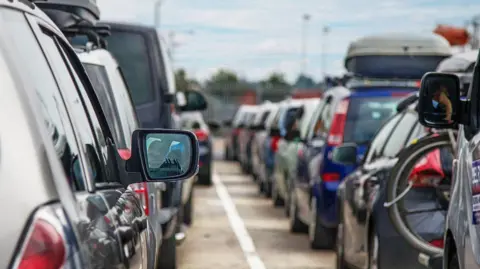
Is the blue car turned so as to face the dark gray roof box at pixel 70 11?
no

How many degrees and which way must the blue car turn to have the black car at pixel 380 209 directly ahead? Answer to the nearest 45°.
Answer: approximately 180°

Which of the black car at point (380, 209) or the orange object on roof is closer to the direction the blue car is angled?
the orange object on roof

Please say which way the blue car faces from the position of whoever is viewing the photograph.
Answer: facing away from the viewer
